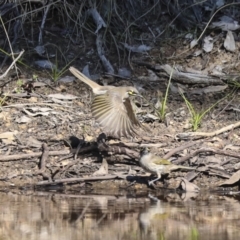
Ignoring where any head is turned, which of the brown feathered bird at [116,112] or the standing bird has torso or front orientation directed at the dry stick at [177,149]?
the brown feathered bird

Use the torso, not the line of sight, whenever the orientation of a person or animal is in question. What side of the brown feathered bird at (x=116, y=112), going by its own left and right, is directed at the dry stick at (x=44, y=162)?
back

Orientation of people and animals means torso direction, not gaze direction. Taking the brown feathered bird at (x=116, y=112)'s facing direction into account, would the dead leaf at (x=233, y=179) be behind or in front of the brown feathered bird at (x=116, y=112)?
in front

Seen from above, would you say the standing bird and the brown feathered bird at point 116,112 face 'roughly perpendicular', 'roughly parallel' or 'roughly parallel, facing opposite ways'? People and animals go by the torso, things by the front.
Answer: roughly parallel, facing opposite ways

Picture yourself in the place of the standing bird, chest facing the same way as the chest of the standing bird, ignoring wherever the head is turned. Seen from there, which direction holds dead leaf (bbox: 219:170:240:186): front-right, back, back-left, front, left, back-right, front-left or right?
back

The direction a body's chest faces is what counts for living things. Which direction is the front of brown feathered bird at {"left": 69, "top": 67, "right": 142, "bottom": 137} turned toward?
to the viewer's right

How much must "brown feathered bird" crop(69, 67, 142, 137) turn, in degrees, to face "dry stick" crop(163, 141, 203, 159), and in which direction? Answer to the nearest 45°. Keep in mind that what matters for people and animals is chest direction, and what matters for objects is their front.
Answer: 0° — it already faces it

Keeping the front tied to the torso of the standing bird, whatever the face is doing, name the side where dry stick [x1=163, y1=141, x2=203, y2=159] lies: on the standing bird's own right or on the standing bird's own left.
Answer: on the standing bird's own right

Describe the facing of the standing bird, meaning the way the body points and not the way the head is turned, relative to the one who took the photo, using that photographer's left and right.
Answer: facing to the left of the viewer

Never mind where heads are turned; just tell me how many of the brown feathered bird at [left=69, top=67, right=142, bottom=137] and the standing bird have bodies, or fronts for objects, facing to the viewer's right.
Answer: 1

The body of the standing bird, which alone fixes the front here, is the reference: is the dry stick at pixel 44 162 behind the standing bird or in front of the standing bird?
in front
